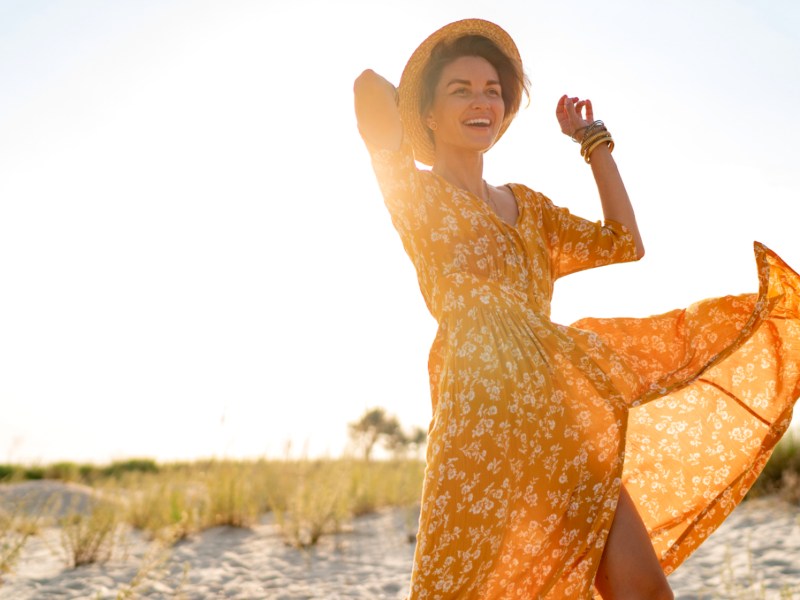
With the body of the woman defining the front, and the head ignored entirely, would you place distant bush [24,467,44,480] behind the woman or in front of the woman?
behind

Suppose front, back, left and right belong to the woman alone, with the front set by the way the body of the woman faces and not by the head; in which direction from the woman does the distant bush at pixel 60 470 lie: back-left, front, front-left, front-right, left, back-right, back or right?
back

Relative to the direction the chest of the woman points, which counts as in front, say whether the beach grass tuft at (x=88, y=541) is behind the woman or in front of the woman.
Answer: behind

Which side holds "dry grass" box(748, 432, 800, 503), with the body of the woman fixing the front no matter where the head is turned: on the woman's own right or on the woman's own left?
on the woman's own left

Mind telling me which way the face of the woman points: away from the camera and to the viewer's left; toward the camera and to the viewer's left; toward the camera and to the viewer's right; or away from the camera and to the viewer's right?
toward the camera and to the viewer's right

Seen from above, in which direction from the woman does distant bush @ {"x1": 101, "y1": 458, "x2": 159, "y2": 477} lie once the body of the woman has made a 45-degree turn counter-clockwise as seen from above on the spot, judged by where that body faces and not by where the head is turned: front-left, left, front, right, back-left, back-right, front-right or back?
back-left

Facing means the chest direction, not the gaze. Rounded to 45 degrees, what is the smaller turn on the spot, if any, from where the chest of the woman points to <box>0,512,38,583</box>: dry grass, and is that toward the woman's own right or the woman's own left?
approximately 180°

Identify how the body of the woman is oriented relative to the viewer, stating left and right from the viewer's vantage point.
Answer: facing the viewer and to the right of the viewer
